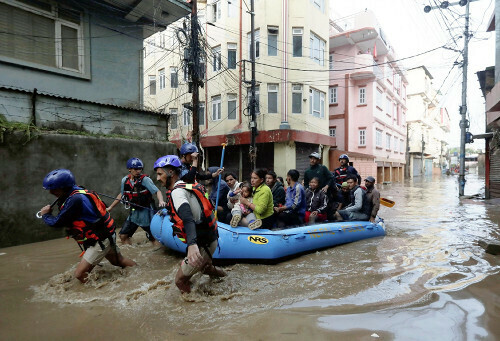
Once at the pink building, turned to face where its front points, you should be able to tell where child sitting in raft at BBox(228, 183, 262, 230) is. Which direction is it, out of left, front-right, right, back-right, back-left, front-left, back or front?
front-right

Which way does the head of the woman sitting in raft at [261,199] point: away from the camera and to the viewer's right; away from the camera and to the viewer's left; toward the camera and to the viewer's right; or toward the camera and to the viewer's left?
toward the camera and to the viewer's left

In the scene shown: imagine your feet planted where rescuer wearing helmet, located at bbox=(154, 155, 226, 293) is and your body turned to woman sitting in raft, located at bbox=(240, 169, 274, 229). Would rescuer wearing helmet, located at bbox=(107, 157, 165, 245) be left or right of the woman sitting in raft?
left

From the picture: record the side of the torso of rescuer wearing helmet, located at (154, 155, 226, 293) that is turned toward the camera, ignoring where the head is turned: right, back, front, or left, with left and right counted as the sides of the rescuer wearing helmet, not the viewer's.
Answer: left

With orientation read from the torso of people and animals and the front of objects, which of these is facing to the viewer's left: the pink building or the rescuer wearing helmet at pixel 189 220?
the rescuer wearing helmet

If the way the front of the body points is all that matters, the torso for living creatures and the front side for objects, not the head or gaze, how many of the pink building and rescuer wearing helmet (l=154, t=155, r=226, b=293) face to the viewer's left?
1

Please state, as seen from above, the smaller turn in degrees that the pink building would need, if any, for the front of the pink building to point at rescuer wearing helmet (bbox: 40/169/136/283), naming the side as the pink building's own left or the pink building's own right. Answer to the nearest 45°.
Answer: approximately 45° to the pink building's own right

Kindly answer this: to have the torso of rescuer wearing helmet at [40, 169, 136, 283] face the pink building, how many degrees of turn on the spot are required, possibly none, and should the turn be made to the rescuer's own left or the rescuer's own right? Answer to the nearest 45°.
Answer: approximately 135° to the rescuer's own right

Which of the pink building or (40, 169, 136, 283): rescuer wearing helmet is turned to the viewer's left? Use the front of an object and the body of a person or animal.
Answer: the rescuer wearing helmet

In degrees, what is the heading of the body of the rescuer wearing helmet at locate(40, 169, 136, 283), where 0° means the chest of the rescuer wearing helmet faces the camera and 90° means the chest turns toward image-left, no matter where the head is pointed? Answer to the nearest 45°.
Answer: approximately 90°

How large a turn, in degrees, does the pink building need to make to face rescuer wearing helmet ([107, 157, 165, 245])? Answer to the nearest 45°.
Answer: approximately 45° to its right

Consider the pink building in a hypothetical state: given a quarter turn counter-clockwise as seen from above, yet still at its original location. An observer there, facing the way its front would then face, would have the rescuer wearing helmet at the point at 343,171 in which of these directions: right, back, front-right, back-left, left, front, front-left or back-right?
back-right

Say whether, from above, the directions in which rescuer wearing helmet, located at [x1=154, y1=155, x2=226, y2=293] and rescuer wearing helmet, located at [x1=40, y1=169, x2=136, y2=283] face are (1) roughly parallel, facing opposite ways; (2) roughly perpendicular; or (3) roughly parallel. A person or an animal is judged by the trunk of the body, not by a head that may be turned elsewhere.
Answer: roughly parallel

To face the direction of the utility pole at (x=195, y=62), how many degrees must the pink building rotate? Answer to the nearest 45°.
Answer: approximately 45° to its right

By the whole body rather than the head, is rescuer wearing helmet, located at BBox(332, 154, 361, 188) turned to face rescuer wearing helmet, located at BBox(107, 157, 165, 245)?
yes

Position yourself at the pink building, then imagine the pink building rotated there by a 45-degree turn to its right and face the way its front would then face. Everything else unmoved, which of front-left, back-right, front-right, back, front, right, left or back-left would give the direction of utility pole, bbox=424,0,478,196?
front-left
